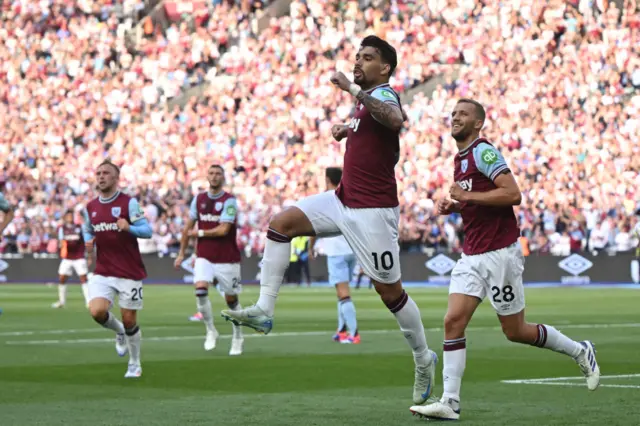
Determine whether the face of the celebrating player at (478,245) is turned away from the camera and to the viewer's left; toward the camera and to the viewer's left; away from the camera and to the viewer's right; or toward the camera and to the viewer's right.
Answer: toward the camera and to the viewer's left

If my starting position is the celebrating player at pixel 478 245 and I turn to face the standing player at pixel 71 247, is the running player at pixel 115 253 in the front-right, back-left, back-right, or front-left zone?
front-left

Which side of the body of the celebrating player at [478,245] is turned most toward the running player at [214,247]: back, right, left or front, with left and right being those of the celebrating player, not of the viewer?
right

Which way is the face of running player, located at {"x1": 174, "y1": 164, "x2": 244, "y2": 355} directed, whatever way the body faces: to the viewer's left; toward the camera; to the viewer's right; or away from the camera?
toward the camera

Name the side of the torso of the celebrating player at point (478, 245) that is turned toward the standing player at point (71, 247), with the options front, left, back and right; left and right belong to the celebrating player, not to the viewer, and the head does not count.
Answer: right

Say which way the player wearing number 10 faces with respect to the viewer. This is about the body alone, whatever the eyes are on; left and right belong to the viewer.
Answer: facing to the left of the viewer

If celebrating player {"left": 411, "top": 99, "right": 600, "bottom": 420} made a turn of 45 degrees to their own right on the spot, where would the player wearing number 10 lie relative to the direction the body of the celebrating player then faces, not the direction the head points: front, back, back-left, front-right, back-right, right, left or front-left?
front

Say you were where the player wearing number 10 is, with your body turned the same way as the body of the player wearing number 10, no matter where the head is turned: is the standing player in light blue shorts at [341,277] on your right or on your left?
on your right

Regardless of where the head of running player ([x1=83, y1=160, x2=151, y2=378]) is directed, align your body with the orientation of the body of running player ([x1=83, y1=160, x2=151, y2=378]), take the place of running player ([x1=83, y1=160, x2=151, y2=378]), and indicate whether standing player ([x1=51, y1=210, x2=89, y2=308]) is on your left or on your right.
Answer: on your right
